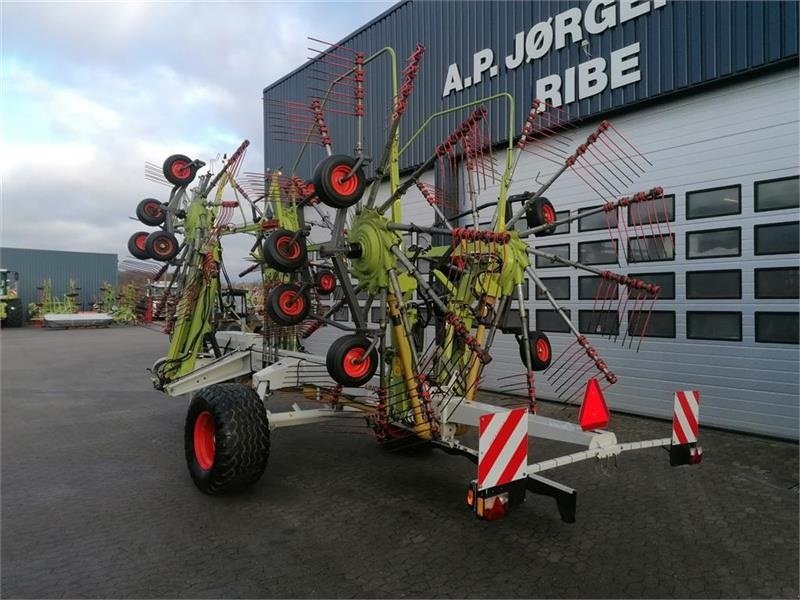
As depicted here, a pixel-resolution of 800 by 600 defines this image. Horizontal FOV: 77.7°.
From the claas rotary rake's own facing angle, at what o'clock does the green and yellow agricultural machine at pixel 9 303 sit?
The green and yellow agricultural machine is roughly at 12 o'clock from the claas rotary rake.

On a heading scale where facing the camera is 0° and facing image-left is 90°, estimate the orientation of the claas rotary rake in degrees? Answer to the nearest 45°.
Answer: approximately 135°
